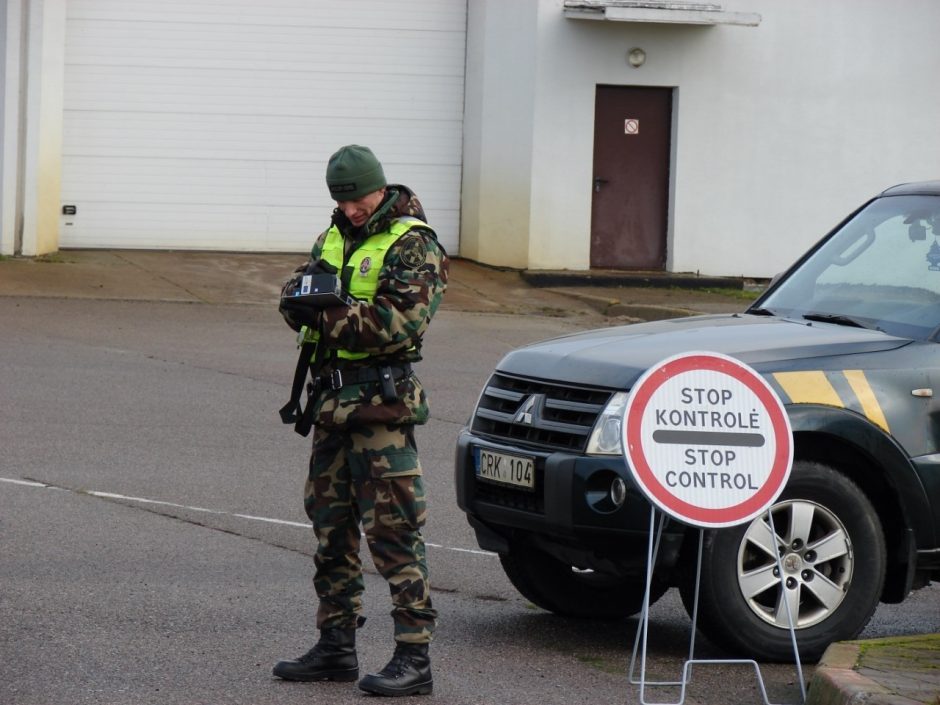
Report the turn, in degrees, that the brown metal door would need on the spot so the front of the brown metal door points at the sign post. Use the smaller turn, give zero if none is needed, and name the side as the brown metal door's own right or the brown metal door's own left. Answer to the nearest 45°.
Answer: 0° — it already faces it

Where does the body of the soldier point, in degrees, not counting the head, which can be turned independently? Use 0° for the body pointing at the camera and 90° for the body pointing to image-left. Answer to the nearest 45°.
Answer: approximately 45°

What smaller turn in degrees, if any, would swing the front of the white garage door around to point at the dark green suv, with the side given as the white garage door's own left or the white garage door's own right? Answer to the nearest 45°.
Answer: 0° — it already faces it

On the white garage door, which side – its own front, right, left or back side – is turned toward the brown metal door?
left

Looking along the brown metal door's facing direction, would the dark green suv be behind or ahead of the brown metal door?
ahead

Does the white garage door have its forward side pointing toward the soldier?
yes

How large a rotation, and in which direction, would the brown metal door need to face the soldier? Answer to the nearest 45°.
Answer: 0° — it already faces them

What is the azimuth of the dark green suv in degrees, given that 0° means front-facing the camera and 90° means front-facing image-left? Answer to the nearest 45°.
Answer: approximately 45°
